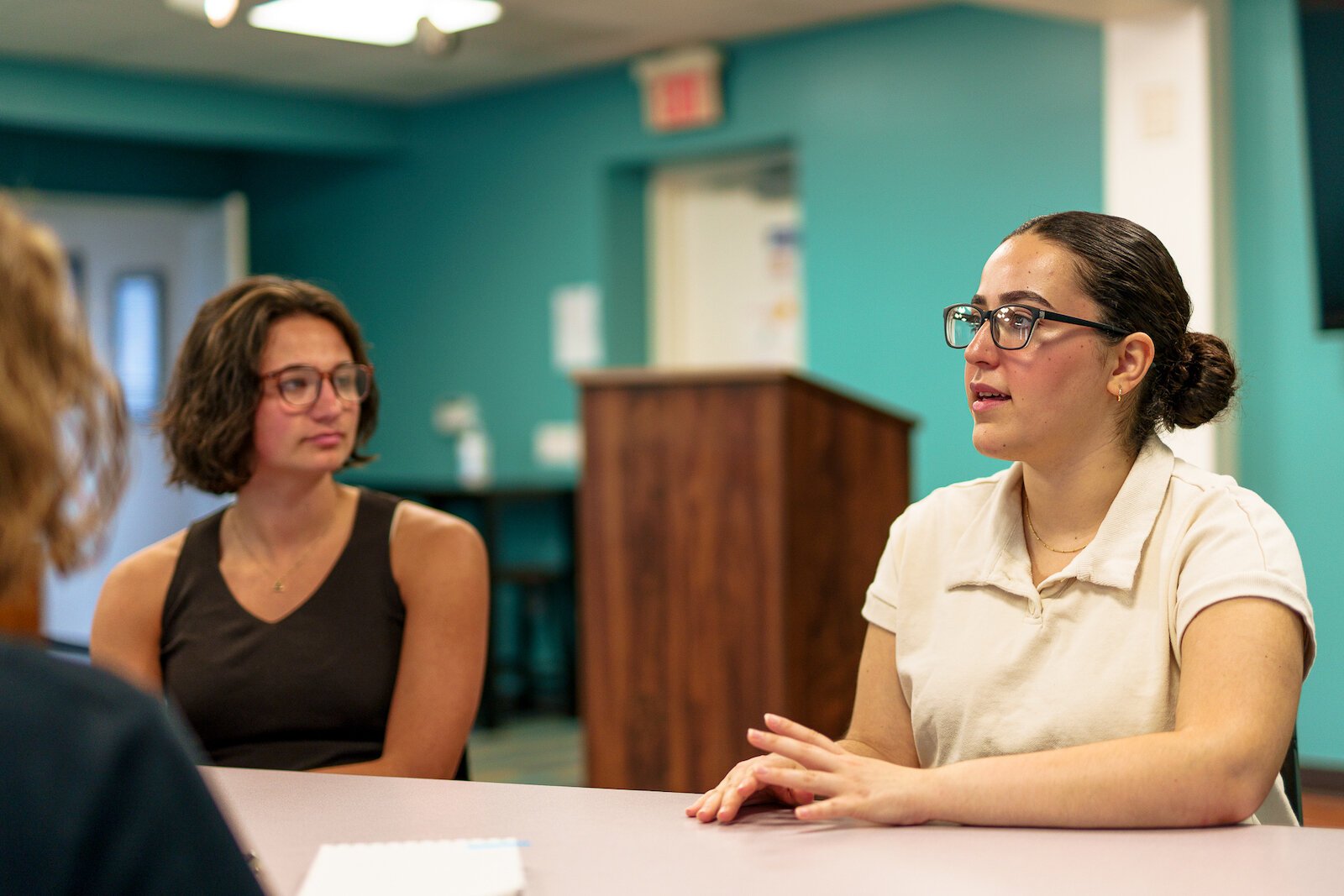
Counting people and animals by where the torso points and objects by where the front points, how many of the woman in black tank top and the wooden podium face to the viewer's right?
0

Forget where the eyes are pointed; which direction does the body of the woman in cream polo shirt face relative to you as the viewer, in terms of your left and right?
facing the viewer and to the left of the viewer

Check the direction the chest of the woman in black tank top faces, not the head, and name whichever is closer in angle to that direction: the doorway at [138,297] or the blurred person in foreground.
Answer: the blurred person in foreground

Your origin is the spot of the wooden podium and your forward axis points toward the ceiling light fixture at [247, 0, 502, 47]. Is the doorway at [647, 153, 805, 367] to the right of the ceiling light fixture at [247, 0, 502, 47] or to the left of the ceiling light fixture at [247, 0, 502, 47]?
right

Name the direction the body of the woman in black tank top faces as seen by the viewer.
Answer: toward the camera

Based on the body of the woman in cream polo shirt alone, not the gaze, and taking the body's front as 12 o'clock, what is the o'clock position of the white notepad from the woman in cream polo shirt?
The white notepad is roughly at 12 o'clock from the woman in cream polo shirt.

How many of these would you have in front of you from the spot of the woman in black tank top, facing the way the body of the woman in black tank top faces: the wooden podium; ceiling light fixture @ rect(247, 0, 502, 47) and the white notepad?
1

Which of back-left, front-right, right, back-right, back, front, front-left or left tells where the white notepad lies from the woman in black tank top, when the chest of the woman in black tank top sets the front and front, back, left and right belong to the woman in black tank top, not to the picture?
front

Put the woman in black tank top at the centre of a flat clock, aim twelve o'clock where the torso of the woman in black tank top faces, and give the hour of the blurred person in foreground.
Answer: The blurred person in foreground is roughly at 12 o'clock from the woman in black tank top.

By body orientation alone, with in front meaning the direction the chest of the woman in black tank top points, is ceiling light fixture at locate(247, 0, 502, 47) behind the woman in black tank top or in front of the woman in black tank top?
behind

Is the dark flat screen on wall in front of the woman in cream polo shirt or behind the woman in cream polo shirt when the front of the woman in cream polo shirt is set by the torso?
behind

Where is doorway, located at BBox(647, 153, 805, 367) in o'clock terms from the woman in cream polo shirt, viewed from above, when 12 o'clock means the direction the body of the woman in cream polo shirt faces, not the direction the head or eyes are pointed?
The doorway is roughly at 4 o'clock from the woman in cream polo shirt.
